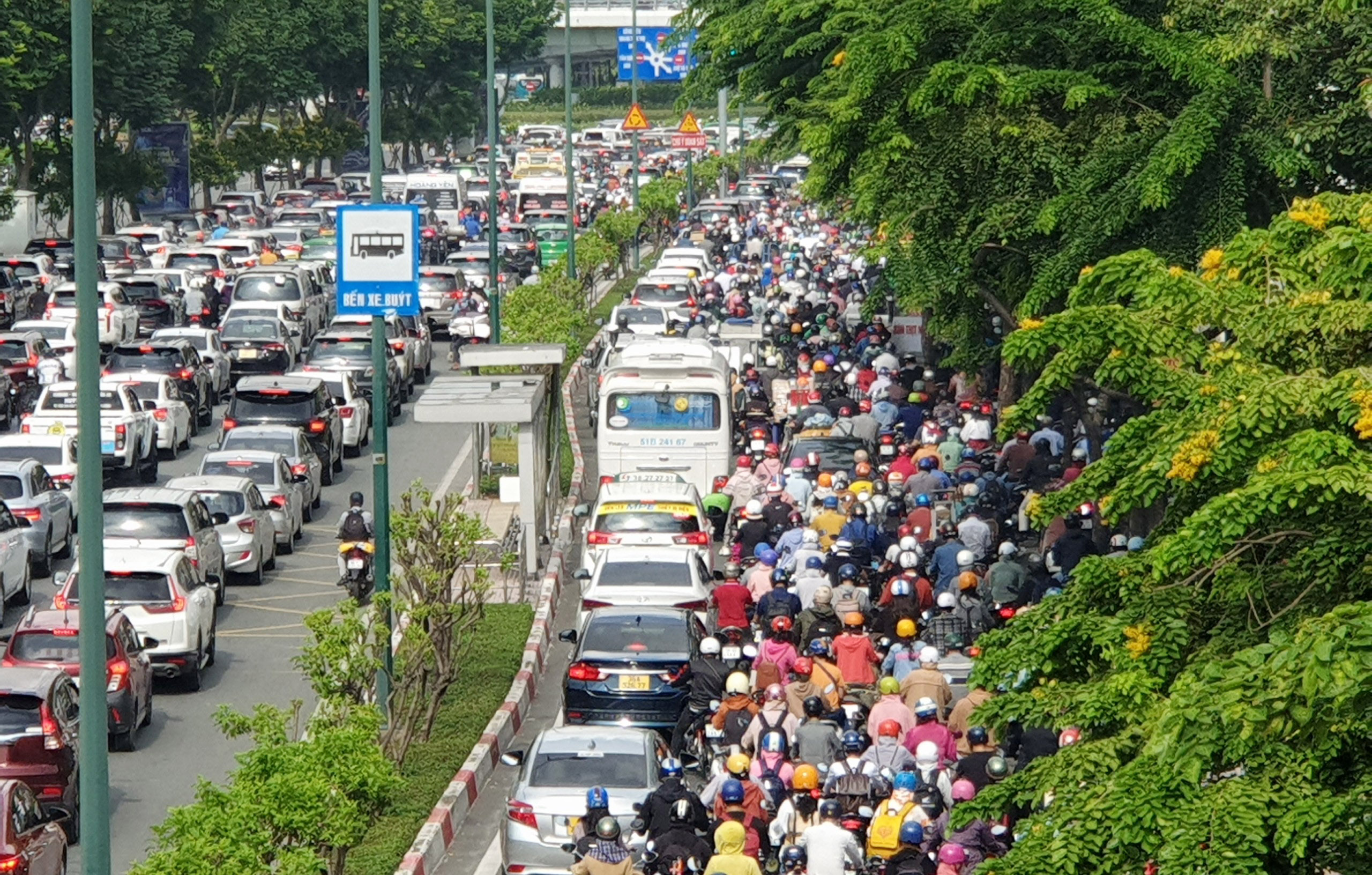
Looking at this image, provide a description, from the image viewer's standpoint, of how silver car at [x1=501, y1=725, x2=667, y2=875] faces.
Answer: facing away from the viewer

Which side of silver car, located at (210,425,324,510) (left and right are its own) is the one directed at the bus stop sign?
back

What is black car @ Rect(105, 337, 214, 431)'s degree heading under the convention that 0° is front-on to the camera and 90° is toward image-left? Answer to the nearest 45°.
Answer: approximately 225°

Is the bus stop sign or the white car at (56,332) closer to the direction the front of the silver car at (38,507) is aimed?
the white car

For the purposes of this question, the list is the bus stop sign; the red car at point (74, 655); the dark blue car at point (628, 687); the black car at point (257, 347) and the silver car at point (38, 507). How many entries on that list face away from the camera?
4

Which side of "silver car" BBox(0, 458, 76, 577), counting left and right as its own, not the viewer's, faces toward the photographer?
back

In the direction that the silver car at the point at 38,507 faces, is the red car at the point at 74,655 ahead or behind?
behind

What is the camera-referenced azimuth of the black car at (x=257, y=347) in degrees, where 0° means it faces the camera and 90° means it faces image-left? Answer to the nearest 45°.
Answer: approximately 180°

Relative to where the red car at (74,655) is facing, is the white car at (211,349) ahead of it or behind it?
ahead

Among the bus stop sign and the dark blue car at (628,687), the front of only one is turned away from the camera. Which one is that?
the dark blue car

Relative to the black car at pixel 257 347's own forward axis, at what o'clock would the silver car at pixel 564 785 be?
The silver car is roughly at 6 o'clock from the black car.

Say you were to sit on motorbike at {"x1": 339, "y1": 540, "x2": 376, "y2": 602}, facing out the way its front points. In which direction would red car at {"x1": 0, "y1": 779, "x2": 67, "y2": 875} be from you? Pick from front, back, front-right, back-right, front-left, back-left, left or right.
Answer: back

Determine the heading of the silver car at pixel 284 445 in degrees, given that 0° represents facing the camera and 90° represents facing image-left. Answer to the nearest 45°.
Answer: approximately 180°
